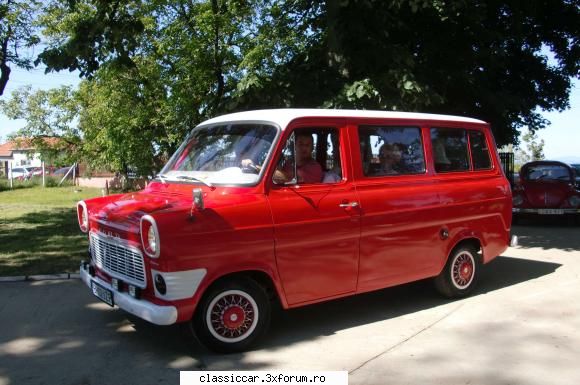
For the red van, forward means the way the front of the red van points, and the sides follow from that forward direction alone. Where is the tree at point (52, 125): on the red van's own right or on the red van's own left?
on the red van's own right

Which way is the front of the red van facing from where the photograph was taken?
facing the viewer and to the left of the viewer

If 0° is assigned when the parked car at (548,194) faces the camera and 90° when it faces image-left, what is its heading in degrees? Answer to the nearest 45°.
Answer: approximately 0°

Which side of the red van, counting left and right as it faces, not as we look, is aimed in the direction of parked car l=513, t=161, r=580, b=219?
back

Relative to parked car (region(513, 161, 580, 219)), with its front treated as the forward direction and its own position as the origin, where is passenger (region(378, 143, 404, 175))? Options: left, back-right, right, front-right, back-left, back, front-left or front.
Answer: front

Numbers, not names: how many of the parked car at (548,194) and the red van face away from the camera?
0

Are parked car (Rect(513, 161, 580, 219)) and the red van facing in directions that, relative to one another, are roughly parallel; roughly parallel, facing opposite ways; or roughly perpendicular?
roughly parallel
